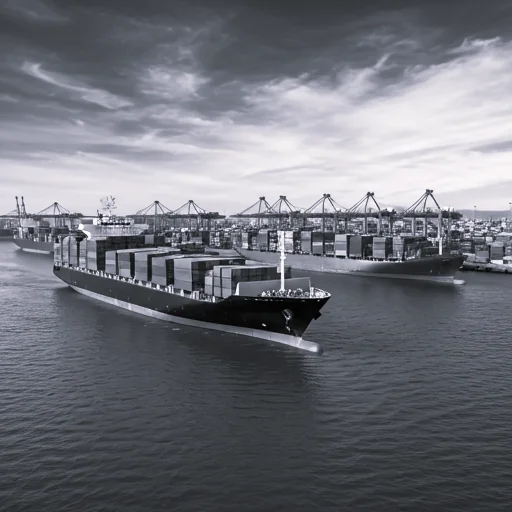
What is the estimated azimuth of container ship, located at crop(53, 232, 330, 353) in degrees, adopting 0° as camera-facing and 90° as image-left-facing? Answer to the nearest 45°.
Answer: approximately 315°
